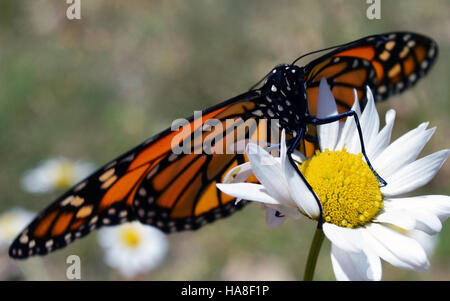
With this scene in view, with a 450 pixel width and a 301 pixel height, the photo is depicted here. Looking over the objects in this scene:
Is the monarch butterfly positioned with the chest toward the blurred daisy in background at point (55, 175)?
no

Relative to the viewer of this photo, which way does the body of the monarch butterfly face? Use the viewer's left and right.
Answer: facing the viewer and to the right of the viewer

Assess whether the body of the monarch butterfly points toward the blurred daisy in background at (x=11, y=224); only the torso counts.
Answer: no

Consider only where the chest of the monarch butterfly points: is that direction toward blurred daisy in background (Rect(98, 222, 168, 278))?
no
